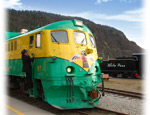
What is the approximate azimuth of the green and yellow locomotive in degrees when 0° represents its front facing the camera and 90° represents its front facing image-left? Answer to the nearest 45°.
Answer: approximately 315°

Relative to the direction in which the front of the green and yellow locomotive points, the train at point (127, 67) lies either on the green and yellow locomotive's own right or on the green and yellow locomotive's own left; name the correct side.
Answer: on the green and yellow locomotive's own left
